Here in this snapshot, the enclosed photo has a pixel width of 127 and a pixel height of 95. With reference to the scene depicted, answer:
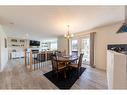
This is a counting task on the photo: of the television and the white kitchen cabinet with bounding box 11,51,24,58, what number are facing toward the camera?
2

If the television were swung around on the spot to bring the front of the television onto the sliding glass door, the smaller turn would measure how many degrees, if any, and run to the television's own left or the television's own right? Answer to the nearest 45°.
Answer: approximately 45° to the television's own left

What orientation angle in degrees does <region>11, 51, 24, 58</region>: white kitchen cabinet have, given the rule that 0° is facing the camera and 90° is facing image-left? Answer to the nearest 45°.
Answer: approximately 0°

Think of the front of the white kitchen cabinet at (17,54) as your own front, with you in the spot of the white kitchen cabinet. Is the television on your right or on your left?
on your left
